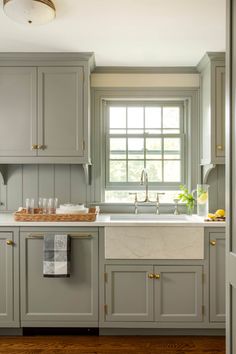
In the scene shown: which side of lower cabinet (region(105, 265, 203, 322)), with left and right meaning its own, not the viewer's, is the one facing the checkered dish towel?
right

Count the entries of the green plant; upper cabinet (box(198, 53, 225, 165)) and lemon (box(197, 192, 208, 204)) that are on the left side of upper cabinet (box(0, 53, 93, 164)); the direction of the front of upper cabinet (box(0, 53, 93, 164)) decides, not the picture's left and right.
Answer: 3

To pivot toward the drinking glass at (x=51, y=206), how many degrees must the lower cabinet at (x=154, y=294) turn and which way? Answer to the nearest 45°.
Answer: approximately 90° to its right

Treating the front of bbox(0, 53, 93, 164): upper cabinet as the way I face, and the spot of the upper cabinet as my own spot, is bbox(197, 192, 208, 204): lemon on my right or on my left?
on my left

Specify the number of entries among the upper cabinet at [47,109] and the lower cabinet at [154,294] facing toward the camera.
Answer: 2

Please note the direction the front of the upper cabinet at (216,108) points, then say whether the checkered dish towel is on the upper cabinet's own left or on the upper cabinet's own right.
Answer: on the upper cabinet's own right
